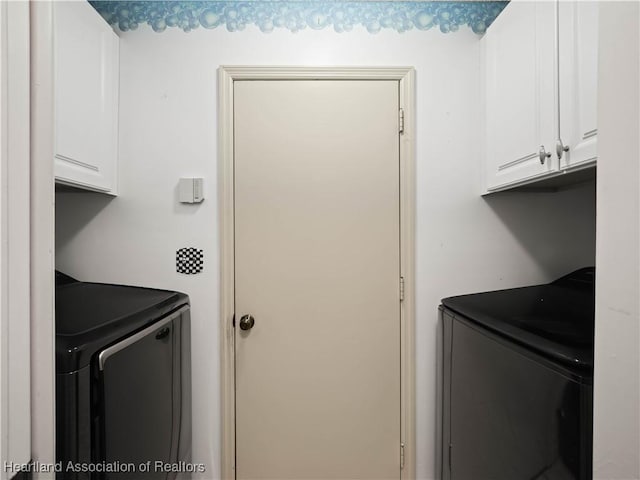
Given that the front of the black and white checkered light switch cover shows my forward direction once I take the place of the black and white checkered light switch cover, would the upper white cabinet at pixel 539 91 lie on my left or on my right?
on my left

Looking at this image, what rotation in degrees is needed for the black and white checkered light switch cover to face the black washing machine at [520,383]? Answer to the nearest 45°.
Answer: approximately 45° to its left

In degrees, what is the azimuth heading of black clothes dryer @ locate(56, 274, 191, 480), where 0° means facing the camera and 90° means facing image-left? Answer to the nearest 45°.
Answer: approximately 315°

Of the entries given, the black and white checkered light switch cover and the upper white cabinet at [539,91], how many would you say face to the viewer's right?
0

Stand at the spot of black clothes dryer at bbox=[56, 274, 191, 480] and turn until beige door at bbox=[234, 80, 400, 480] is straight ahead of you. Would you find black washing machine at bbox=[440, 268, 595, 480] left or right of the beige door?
right

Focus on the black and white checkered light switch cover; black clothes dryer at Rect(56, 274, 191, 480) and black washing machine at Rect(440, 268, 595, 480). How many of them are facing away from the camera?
0

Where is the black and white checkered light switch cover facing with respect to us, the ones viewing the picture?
facing the viewer

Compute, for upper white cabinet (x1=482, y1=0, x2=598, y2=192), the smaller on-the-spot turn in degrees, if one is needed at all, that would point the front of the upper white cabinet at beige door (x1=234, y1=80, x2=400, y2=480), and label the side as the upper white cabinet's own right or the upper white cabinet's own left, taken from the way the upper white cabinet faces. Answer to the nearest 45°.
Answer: approximately 45° to the upper white cabinet's own right

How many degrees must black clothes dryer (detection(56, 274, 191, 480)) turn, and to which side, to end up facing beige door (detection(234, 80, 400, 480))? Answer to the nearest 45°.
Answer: approximately 45° to its left

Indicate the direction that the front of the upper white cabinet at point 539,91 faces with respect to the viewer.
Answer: facing the viewer and to the left of the viewer
